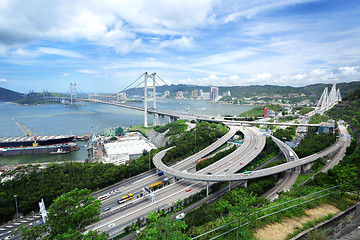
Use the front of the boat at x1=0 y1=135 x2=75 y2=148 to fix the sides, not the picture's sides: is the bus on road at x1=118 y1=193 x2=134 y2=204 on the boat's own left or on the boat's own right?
on the boat's own right

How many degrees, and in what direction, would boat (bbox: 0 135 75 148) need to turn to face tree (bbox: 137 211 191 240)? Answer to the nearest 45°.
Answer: approximately 90° to its right

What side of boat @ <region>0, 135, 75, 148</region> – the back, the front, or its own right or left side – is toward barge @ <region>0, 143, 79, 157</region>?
right
